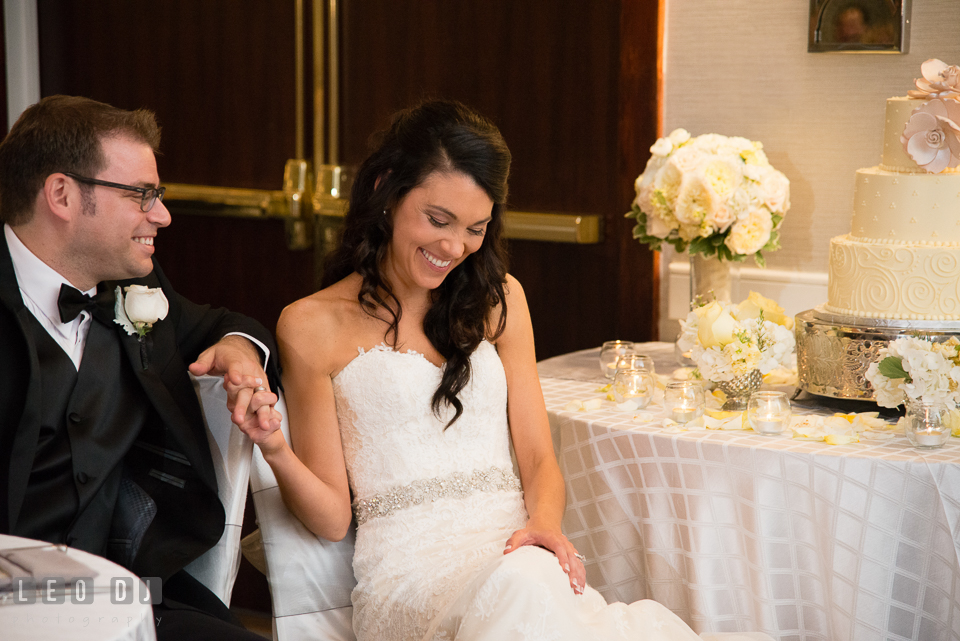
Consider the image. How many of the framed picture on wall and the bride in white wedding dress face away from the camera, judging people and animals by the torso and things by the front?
0

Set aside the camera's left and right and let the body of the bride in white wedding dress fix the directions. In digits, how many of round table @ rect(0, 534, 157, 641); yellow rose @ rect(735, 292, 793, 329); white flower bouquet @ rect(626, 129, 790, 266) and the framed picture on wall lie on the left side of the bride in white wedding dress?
3

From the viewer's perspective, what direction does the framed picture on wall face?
toward the camera

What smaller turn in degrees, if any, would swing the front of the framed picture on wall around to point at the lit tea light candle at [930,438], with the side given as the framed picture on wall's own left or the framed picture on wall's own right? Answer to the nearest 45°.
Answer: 0° — it already faces it

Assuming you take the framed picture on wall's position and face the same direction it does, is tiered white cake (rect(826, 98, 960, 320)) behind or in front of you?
in front

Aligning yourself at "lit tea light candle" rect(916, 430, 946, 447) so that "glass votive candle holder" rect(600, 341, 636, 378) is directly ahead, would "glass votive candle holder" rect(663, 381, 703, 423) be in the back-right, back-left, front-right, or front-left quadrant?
front-left

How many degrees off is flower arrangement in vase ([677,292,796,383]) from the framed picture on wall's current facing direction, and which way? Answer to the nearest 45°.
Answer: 0° — it already faces it

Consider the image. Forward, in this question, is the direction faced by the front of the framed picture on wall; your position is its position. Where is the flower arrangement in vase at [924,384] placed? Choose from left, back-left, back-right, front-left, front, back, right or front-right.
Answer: front

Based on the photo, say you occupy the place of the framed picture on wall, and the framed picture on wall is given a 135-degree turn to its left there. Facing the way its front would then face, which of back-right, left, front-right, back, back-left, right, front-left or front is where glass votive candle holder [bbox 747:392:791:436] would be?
back-right

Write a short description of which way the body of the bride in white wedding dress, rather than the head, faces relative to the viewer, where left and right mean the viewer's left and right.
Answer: facing the viewer and to the right of the viewer

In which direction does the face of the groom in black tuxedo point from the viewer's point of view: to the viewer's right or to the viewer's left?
to the viewer's right

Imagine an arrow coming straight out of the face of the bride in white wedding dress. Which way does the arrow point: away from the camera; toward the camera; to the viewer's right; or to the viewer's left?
toward the camera

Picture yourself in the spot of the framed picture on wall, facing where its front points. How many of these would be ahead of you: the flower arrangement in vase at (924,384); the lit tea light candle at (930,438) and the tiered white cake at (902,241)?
3

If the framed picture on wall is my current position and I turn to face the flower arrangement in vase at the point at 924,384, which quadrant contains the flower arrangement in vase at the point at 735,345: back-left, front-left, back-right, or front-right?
front-right
